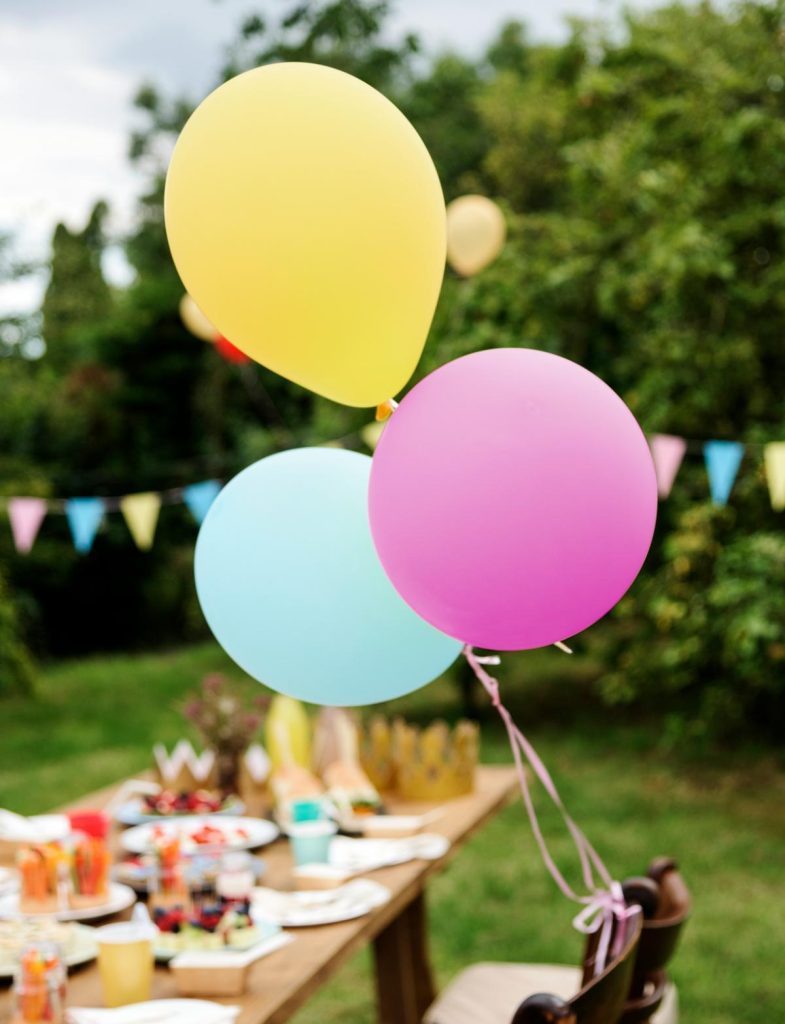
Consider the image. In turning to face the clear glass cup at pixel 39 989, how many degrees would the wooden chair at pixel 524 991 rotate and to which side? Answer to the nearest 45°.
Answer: approximately 45° to its left

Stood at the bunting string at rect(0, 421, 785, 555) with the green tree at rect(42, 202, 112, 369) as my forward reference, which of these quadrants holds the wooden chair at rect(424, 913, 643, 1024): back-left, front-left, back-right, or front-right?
back-left

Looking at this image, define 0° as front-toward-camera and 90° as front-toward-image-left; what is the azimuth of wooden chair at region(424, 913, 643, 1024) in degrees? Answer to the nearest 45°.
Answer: approximately 90°

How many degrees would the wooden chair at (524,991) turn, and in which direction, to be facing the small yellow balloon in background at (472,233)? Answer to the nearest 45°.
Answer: approximately 90° to its right

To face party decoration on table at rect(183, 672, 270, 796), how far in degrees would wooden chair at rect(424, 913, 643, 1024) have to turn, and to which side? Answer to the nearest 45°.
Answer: approximately 45° to its right
